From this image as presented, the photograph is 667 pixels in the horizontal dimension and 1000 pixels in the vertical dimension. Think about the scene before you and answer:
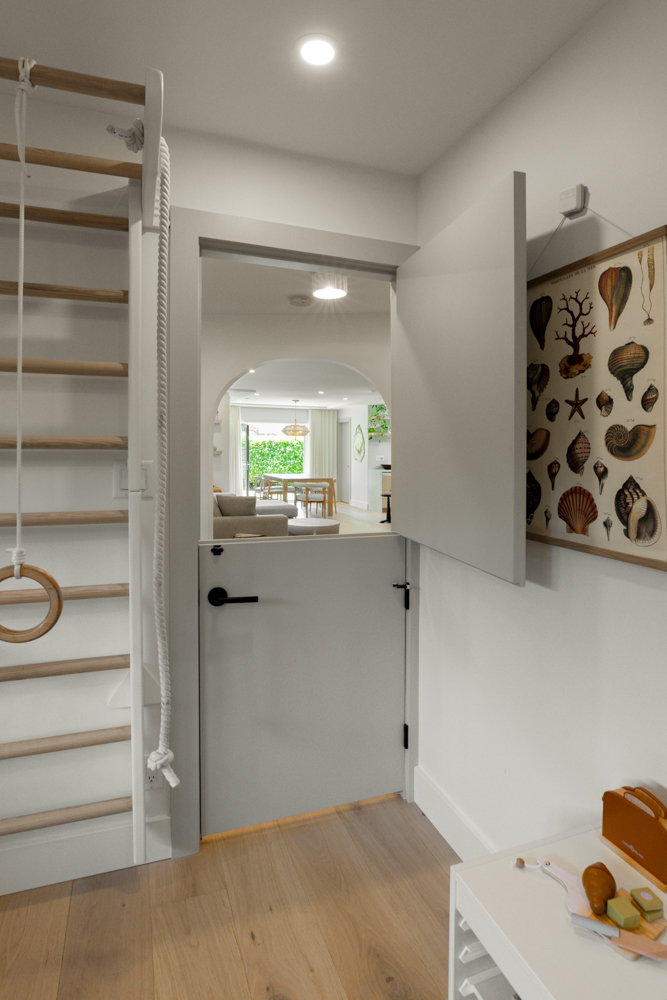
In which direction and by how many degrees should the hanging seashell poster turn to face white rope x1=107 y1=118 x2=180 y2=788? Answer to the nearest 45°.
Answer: approximately 45° to its right

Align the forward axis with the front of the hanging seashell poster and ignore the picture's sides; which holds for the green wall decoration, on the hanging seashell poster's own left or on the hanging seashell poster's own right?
on the hanging seashell poster's own right

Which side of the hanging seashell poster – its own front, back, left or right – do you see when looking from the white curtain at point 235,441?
right

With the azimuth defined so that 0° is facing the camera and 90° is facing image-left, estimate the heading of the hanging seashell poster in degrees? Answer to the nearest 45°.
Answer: approximately 45°

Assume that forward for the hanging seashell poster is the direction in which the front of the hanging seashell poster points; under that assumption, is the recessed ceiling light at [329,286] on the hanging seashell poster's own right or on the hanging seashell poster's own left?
on the hanging seashell poster's own right
